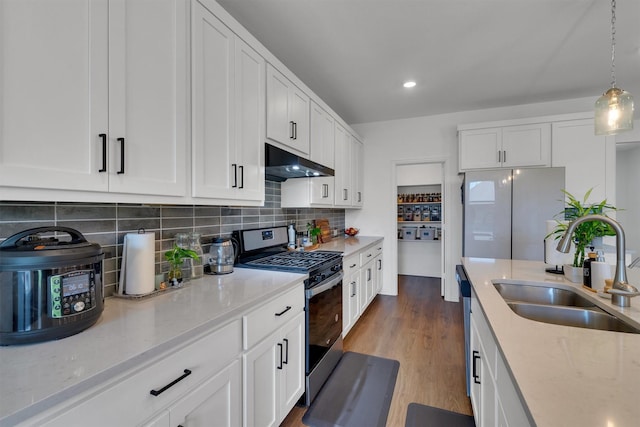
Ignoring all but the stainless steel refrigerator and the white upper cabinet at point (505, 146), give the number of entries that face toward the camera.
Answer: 2

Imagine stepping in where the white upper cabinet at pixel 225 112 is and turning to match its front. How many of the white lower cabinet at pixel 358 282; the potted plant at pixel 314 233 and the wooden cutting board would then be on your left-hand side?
3

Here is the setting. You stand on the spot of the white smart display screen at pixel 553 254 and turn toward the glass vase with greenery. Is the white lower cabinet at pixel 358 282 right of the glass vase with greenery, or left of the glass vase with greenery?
right

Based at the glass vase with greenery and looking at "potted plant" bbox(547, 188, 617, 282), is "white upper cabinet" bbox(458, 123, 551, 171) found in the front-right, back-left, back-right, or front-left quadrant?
front-left

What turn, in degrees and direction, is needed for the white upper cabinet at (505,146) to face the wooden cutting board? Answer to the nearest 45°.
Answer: approximately 45° to its right

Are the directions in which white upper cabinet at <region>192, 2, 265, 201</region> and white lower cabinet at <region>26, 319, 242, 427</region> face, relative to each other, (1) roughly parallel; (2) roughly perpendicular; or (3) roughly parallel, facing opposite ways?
roughly parallel

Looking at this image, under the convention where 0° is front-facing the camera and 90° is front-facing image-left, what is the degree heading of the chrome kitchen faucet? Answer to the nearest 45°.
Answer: approximately 90°

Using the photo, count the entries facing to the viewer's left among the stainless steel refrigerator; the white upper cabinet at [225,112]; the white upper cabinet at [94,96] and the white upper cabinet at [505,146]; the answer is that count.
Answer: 0

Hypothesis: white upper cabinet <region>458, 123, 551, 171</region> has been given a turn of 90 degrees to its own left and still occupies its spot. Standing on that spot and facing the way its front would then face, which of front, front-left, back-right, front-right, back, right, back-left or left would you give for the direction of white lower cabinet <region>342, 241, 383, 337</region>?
back-right

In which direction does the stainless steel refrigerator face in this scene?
toward the camera

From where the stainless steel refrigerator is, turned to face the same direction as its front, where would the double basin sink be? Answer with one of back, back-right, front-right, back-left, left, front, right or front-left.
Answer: front

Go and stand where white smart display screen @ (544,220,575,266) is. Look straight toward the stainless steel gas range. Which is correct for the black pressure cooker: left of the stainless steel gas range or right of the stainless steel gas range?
left

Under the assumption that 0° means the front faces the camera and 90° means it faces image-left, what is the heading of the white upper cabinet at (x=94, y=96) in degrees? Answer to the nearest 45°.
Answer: approximately 315°
